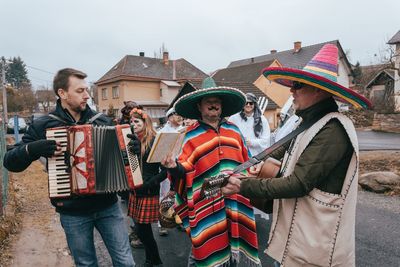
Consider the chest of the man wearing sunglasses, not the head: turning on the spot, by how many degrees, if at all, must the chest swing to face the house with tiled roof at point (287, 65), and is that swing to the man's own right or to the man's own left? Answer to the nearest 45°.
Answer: approximately 90° to the man's own right

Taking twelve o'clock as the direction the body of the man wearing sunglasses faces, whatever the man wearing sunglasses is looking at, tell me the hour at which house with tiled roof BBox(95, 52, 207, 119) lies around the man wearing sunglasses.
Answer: The house with tiled roof is roughly at 2 o'clock from the man wearing sunglasses.

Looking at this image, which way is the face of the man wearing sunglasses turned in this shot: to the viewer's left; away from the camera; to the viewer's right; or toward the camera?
to the viewer's left

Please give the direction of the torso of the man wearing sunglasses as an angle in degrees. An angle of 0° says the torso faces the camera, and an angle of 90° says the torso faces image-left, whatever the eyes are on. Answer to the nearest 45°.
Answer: approximately 90°

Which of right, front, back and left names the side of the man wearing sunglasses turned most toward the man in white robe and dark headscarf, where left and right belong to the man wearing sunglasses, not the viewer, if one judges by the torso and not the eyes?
right

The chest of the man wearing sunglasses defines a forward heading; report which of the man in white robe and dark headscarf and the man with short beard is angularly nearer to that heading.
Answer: the man with short beard
